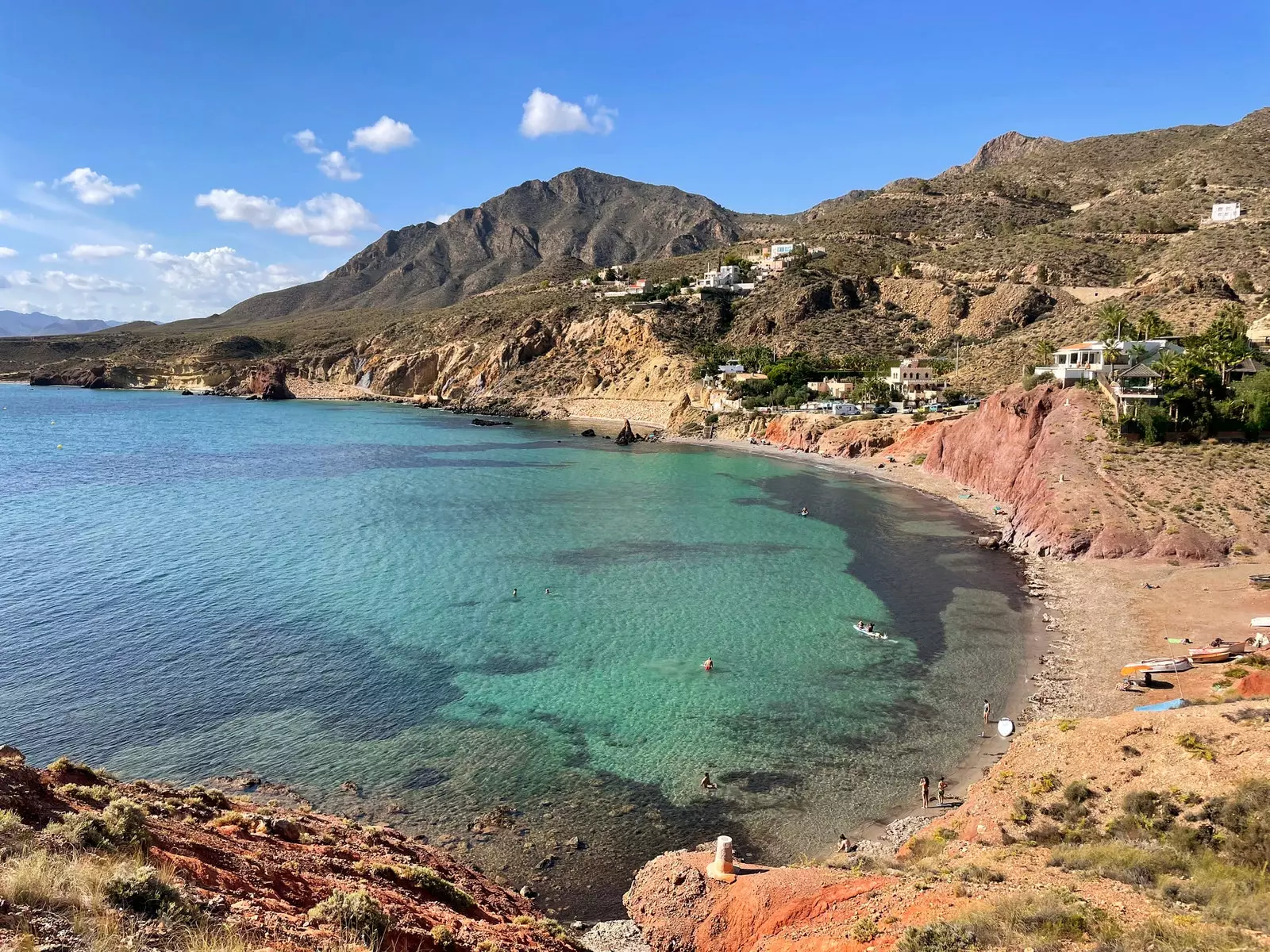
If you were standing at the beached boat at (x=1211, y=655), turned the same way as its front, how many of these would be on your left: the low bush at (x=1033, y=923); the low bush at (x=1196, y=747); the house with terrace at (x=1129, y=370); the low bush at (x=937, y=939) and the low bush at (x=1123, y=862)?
4

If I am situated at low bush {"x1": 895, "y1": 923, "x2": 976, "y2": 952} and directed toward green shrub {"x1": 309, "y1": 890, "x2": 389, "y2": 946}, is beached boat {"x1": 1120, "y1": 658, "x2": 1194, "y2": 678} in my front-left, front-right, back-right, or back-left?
back-right

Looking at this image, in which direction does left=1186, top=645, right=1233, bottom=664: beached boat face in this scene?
to the viewer's left

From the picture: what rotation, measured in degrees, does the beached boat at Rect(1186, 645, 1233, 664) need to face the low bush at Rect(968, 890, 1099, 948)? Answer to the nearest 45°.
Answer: approximately 90° to its left

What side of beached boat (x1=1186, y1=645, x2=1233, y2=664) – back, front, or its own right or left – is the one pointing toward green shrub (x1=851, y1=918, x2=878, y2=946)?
left
